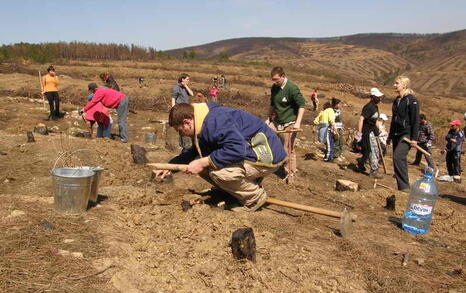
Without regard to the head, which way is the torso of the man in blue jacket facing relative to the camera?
to the viewer's left

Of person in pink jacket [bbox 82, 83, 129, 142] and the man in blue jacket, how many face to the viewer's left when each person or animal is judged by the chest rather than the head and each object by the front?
2

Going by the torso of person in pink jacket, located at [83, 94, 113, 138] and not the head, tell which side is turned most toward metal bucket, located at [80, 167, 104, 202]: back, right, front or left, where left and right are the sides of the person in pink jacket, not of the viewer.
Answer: left

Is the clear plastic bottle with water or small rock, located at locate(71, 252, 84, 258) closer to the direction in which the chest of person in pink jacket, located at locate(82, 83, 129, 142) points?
the small rock

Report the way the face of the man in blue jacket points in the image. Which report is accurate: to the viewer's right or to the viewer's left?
to the viewer's left

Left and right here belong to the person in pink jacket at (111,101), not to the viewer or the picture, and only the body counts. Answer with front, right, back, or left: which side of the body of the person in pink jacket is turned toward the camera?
left

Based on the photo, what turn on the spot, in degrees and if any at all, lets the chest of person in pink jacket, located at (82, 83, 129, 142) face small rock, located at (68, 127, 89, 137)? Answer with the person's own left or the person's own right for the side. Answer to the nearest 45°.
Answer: approximately 45° to the person's own right

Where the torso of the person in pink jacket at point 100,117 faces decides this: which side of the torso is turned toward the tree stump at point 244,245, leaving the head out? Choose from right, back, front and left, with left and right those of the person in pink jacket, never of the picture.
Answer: left

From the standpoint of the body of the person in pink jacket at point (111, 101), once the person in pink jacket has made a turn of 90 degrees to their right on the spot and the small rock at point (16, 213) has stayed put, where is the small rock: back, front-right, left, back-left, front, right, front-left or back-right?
back

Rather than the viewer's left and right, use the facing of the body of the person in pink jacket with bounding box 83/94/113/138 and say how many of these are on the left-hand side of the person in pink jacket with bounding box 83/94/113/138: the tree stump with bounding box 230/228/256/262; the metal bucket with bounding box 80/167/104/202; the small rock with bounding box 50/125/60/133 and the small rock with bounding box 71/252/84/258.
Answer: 3

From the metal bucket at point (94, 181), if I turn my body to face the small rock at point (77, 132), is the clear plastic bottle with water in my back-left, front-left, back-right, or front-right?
back-right

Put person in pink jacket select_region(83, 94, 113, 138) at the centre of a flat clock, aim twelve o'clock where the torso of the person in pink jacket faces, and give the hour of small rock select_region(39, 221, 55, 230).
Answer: The small rock is roughly at 9 o'clock from the person in pink jacket.

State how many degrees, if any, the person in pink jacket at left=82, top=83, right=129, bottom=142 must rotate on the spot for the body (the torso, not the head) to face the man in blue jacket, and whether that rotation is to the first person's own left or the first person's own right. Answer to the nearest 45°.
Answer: approximately 90° to the first person's own left

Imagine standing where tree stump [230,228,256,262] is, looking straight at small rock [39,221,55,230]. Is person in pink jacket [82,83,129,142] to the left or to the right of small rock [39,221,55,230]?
right

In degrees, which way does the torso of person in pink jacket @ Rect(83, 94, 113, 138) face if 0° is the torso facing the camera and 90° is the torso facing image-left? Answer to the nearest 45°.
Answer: approximately 90°
